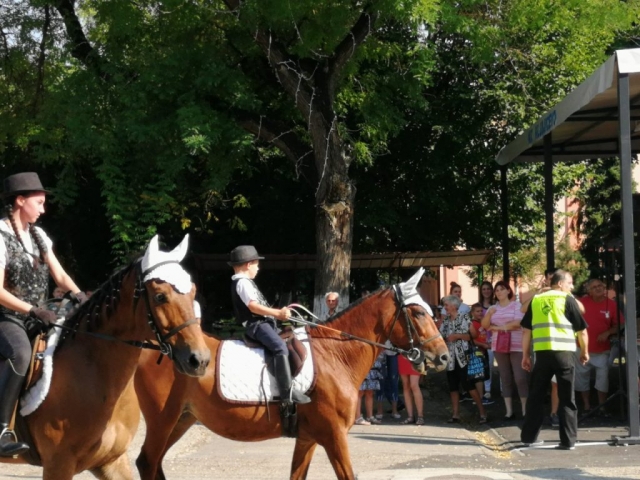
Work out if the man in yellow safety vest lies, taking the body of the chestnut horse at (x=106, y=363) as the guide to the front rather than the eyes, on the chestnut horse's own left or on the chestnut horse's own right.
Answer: on the chestnut horse's own left

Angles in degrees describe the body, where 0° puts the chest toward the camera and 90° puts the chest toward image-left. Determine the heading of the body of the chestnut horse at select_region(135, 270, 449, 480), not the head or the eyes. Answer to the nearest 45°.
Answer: approximately 270°

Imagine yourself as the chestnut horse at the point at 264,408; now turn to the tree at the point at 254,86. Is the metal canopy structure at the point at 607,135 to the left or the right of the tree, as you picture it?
right

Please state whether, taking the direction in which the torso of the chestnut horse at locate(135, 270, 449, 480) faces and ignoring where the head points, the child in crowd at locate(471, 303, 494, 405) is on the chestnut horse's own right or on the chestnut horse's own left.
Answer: on the chestnut horse's own left

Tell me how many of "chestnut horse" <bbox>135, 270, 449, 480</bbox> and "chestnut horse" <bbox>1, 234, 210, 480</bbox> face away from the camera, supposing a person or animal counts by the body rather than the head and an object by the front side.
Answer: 0

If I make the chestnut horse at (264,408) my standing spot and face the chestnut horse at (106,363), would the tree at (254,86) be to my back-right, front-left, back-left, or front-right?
back-right

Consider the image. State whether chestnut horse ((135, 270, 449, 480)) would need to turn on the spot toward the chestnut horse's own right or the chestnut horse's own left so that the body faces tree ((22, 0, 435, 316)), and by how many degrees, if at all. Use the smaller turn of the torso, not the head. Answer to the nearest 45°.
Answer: approximately 90° to the chestnut horse's own left

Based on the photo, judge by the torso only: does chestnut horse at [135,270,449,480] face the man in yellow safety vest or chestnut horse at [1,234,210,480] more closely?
the man in yellow safety vest

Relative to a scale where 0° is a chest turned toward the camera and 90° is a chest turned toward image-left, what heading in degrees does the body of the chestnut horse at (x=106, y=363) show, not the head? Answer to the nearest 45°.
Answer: approximately 315°

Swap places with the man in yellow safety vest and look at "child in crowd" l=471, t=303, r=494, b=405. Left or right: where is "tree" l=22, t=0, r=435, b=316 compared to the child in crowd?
left

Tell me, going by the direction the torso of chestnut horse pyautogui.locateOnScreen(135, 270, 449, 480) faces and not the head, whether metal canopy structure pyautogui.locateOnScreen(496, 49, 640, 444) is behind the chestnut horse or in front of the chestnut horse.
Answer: in front
